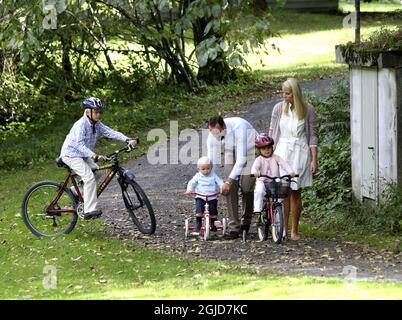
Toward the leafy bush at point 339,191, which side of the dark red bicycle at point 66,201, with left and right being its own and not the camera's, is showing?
front

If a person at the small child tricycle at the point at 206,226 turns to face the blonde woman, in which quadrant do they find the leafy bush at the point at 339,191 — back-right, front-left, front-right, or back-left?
front-left

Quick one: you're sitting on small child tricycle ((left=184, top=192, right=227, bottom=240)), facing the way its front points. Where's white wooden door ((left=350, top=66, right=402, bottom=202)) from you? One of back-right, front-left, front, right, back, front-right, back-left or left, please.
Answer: left

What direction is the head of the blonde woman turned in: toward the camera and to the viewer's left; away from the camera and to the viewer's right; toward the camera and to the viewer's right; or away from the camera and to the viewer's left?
toward the camera and to the viewer's left

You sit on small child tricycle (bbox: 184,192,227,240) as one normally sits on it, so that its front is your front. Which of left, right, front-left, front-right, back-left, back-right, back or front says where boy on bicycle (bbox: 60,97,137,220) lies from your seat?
right

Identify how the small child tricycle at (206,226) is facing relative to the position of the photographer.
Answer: facing the viewer

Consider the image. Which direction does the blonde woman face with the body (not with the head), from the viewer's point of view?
toward the camera

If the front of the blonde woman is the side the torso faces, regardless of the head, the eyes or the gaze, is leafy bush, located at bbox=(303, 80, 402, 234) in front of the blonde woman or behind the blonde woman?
behind

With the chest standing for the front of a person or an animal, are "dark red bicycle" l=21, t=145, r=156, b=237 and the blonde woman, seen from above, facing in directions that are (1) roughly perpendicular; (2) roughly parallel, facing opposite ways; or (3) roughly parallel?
roughly perpendicular

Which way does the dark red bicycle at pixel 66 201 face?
to the viewer's right

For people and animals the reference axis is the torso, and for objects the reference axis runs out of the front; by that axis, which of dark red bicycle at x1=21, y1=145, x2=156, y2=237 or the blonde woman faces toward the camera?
the blonde woman

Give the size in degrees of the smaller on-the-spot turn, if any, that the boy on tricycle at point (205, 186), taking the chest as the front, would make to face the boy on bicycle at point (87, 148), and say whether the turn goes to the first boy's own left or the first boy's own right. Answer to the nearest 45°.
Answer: approximately 90° to the first boy's own right

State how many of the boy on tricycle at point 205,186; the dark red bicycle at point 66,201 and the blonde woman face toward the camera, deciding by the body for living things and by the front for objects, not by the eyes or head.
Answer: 2

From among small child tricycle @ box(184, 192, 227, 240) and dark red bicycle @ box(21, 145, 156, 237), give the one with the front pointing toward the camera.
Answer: small child tricycle @ box(184, 192, 227, 240)

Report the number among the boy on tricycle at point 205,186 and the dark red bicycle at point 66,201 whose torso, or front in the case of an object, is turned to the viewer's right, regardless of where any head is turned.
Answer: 1
